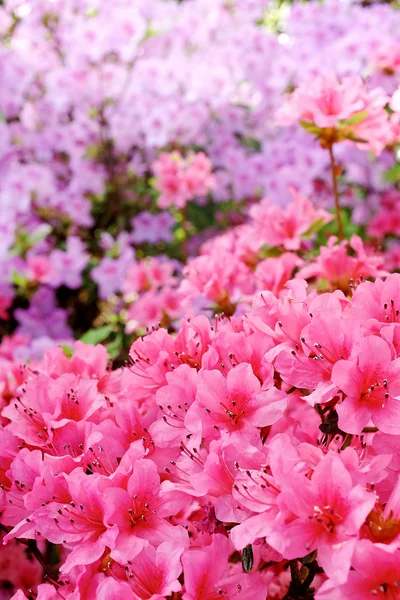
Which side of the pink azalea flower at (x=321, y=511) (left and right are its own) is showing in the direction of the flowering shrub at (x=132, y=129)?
back

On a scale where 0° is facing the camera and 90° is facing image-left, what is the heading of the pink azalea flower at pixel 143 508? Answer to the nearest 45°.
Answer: approximately 0°

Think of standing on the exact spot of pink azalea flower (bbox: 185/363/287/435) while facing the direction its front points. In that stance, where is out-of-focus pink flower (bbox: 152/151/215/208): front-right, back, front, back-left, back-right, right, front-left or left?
back

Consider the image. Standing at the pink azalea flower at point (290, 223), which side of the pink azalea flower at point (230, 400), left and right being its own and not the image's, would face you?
back

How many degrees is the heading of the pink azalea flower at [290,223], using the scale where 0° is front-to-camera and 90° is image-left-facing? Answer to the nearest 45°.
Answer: approximately 0°
